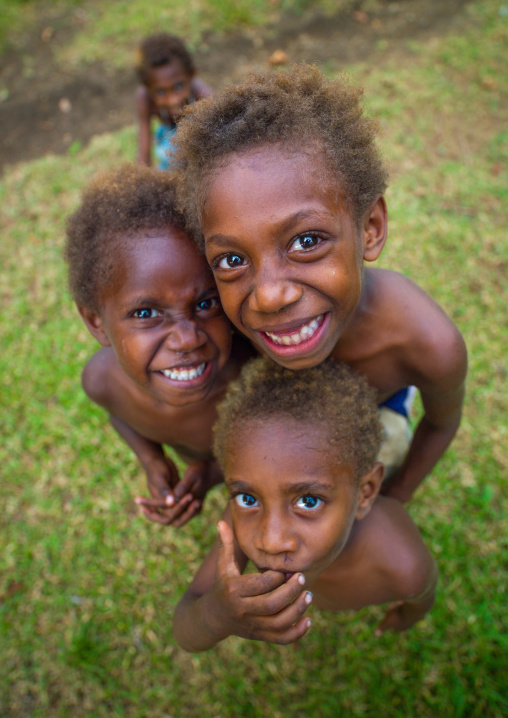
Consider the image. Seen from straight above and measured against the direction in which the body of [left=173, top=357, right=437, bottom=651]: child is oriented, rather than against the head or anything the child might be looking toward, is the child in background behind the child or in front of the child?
behind

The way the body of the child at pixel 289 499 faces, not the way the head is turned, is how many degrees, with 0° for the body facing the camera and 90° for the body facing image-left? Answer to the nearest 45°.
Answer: approximately 0°

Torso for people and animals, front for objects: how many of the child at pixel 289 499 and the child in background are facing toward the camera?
2

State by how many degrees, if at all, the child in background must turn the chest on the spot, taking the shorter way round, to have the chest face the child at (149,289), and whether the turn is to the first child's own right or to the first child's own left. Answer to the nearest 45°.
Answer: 0° — they already face them

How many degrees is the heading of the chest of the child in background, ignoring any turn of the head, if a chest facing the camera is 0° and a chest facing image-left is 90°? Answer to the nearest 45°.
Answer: approximately 0°

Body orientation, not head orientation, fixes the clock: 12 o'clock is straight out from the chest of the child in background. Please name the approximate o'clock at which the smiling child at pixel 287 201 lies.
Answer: The smiling child is roughly at 12 o'clock from the child in background.
